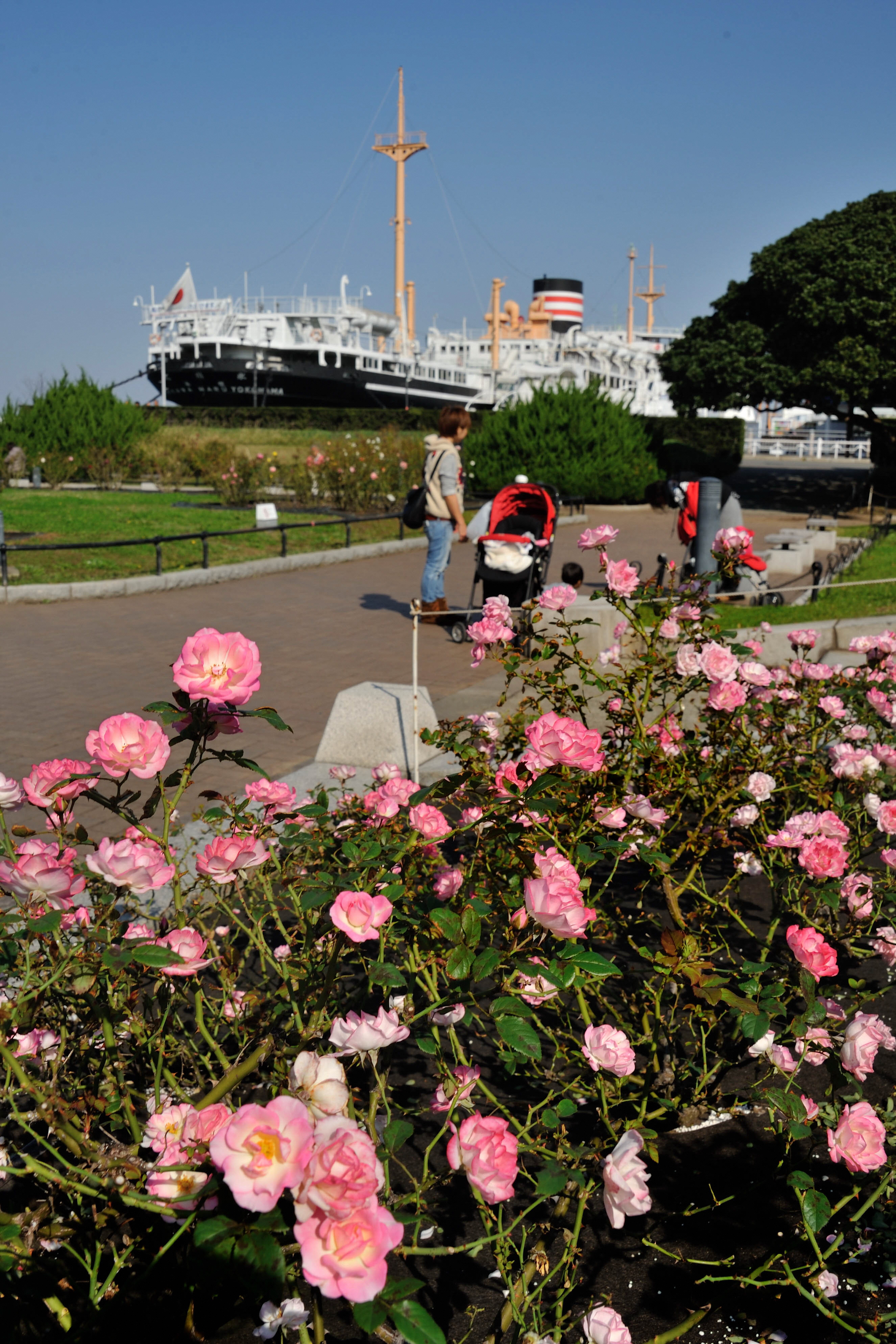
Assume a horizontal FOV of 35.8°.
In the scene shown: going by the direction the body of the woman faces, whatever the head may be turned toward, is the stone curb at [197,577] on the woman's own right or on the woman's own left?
on the woman's own left

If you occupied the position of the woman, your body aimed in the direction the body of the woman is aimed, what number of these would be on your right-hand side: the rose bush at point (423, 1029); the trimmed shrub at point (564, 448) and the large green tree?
1

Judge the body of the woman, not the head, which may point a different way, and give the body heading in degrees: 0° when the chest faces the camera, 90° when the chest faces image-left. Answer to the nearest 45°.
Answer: approximately 270°

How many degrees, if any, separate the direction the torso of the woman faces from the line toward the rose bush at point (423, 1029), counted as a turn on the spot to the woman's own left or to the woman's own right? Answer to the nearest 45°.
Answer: approximately 90° to the woman's own right

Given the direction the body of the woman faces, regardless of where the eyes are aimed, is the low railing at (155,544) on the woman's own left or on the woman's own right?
on the woman's own left

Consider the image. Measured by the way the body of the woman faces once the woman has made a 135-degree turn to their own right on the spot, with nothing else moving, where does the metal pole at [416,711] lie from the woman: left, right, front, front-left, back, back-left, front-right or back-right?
front-left
